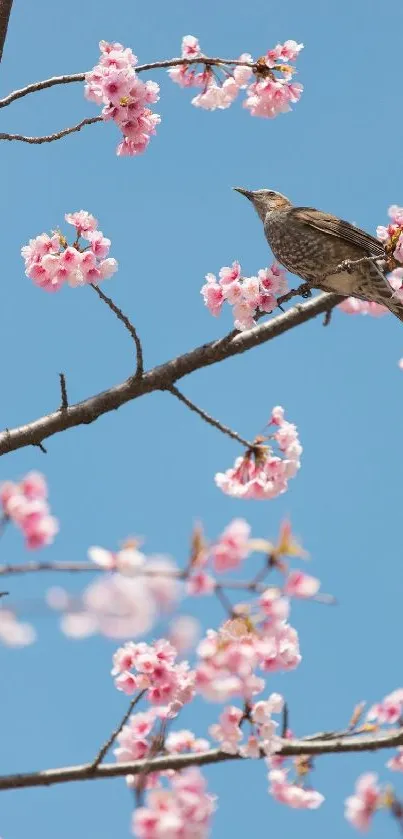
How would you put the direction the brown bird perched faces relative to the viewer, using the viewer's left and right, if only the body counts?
facing to the left of the viewer

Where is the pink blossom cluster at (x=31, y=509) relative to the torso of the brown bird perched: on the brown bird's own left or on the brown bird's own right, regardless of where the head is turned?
on the brown bird's own left
